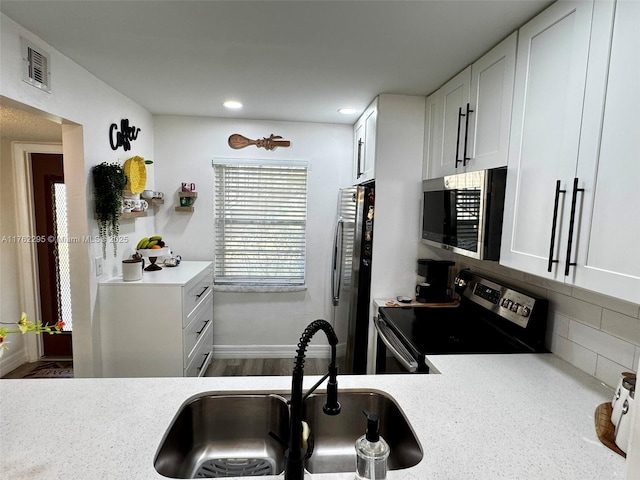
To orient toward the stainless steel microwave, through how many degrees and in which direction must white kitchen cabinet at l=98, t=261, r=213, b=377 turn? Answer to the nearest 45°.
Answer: approximately 45° to its right

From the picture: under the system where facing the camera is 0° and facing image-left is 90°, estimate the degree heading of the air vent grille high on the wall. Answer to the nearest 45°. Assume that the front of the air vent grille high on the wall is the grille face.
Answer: approximately 315°

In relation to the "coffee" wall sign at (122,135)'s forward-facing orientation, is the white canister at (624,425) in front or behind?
in front

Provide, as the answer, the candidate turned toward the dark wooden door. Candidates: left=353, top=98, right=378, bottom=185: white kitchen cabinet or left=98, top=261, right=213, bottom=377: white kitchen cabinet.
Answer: left=353, top=98, right=378, bottom=185: white kitchen cabinet

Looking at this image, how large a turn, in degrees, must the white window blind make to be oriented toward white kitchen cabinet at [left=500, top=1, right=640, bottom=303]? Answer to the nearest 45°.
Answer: approximately 45° to its left

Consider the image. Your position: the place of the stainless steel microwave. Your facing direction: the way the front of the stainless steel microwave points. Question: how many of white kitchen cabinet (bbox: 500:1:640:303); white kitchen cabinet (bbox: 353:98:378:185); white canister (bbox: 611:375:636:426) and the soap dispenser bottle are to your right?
1

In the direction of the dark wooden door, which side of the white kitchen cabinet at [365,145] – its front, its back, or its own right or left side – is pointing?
front

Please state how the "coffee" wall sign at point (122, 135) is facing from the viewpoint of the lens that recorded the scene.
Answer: facing the viewer and to the right of the viewer

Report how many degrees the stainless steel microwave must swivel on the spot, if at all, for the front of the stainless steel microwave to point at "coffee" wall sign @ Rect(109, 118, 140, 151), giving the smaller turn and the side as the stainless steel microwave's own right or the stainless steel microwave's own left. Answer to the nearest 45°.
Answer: approximately 45° to the stainless steel microwave's own right

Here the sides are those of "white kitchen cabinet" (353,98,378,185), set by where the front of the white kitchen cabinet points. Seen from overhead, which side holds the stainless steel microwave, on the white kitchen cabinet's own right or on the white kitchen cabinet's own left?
on the white kitchen cabinet's own left

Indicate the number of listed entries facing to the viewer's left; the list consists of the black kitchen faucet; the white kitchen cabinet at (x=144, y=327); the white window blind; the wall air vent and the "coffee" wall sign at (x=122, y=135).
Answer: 0

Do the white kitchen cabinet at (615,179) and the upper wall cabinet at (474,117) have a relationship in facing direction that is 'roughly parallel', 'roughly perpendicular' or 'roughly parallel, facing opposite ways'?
roughly parallel

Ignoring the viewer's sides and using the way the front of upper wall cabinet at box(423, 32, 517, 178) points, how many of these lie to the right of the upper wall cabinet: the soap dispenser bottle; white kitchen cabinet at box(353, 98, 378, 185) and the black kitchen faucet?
1

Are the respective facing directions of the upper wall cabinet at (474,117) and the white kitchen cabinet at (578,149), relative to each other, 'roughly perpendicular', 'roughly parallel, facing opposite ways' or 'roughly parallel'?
roughly parallel

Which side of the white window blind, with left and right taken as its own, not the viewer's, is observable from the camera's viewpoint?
front

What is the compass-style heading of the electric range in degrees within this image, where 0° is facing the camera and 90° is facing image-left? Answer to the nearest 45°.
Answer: approximately 45°

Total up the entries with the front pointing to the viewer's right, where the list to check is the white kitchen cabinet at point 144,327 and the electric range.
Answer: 1
